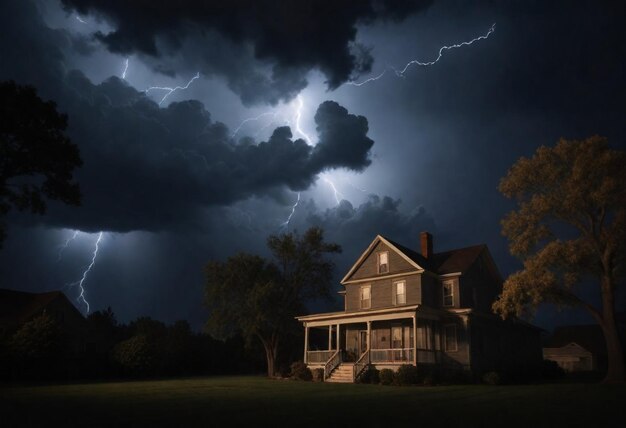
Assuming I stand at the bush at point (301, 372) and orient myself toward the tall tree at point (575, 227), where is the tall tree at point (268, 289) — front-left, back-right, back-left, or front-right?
back-left

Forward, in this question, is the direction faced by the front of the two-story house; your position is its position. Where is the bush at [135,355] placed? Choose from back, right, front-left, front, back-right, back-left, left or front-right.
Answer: front-right

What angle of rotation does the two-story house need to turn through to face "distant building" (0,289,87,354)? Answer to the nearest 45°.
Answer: approximately 45° to its right

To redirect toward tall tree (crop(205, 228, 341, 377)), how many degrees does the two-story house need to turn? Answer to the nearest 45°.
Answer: approximately 45° to its right

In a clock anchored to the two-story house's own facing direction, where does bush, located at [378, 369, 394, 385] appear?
The bush is roughly at 11 o'clock from the two-story house.

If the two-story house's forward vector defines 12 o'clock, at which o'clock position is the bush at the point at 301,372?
The bush is roughly at 1 o'clock from the two-story house.

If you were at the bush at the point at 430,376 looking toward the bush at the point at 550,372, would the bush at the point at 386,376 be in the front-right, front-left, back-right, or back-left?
back-left

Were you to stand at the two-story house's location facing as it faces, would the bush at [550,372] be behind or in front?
behind

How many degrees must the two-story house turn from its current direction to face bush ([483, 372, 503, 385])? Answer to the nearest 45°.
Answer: approximately 90° to its left

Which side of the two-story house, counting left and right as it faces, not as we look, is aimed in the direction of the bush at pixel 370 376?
front

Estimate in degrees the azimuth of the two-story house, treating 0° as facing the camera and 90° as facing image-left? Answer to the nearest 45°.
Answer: approximately 45°
